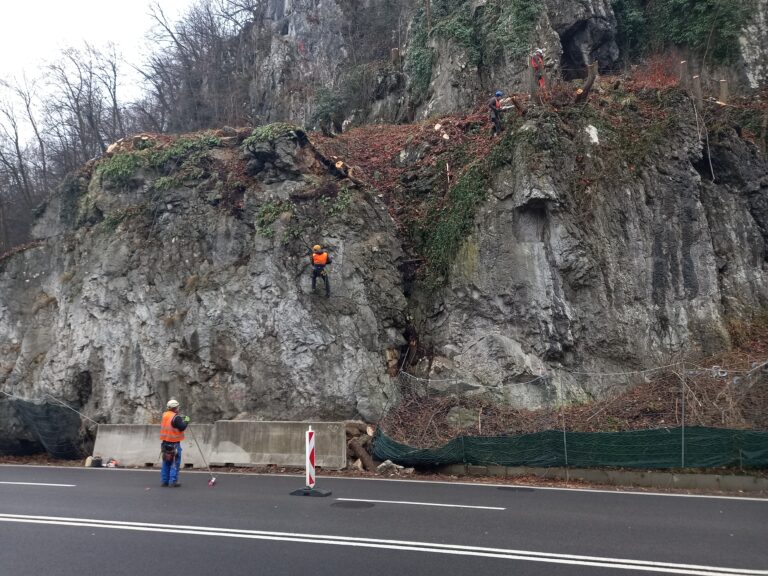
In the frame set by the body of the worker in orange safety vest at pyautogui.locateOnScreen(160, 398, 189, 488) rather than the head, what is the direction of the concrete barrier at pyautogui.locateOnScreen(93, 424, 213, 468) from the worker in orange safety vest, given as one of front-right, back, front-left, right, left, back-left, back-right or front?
front-left

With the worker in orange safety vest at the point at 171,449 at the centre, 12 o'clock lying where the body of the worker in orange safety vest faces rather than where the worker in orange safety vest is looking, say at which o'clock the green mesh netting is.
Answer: The green mesh netting is roughly at 2 o'clock from the worker in orange safety vest.

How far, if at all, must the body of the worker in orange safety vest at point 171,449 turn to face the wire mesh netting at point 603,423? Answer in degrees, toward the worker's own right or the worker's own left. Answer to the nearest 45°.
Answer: approximately 45° to the worker's own right

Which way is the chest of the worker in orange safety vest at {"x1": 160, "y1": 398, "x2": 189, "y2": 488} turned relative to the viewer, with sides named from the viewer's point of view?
facing away from the viewer and to the right of the viewer

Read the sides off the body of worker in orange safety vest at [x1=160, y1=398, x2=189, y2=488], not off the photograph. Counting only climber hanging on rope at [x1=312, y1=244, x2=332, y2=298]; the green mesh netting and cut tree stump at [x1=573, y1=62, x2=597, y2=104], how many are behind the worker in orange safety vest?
0

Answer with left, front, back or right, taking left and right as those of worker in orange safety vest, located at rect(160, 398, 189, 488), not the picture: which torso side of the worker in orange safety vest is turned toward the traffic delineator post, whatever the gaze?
right

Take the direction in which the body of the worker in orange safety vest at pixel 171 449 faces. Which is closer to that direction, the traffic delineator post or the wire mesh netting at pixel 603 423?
the wire mesh netting

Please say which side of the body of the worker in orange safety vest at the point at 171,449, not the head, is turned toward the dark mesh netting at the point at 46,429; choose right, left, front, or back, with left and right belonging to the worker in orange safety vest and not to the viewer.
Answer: left
